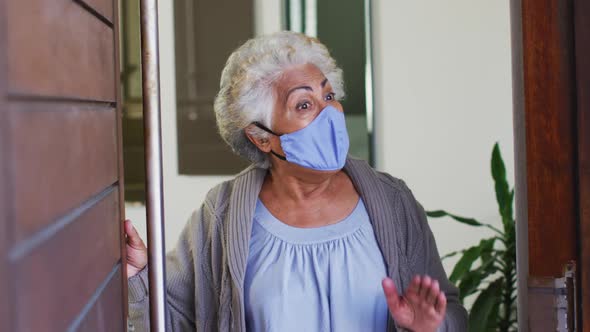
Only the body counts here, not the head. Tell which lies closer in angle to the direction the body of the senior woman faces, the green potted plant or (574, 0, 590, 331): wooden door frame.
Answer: the wooden door frame

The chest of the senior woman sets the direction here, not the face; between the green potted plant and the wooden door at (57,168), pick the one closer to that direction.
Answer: the wooden door

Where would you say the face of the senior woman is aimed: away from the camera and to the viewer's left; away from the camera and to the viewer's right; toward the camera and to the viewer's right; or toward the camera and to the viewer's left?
toward the camera and to the viewer's right

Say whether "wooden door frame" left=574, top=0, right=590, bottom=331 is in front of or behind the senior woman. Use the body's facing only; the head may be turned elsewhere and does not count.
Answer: in front

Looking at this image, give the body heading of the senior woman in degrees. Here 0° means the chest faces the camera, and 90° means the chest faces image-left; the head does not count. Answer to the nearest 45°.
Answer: approximately 0°

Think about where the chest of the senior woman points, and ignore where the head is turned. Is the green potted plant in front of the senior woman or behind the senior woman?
behind

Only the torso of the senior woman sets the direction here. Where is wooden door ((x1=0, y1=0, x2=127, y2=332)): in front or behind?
in front
